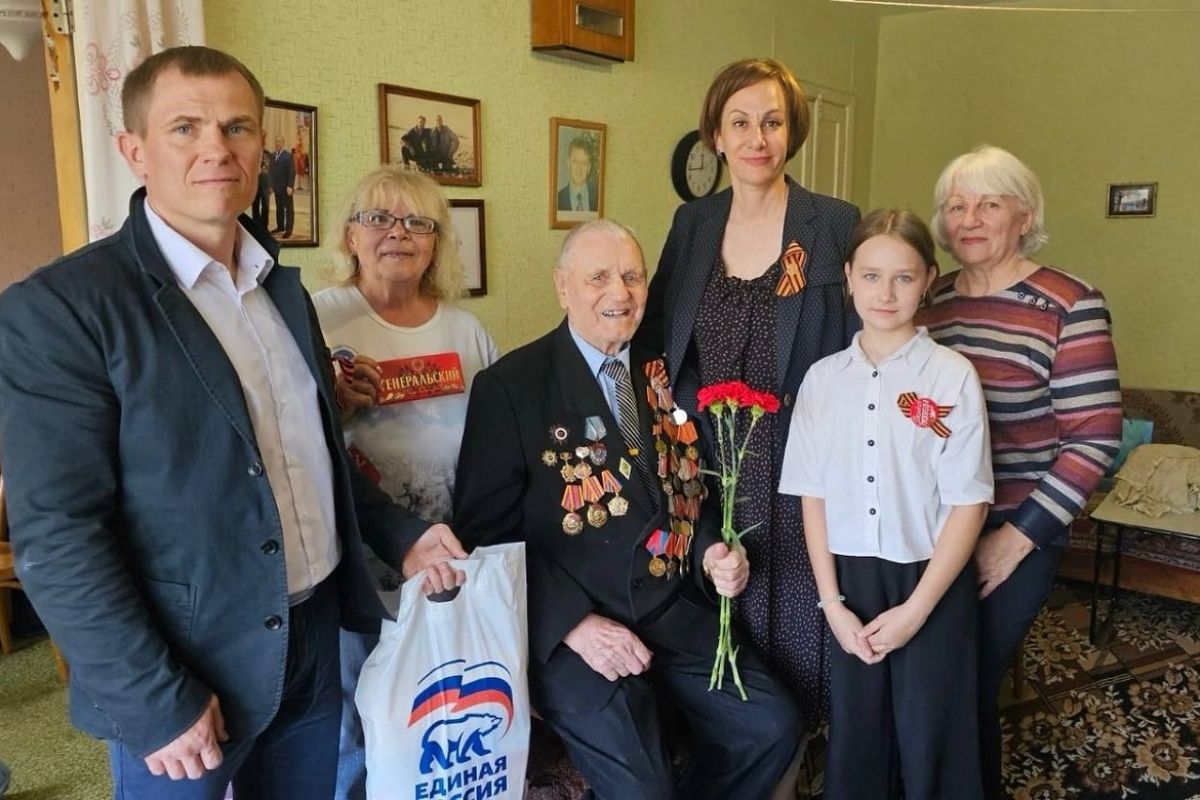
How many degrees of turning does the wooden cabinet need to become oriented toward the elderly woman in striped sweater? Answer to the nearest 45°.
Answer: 0° — it already faces them

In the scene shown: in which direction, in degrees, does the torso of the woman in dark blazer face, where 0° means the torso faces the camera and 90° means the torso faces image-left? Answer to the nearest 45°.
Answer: approximately 0°

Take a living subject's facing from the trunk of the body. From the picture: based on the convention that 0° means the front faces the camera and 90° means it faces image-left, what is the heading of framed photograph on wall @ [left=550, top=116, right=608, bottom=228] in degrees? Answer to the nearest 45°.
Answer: approximately 315°

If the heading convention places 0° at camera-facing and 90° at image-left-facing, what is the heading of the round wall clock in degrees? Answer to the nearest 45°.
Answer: approximately 315°

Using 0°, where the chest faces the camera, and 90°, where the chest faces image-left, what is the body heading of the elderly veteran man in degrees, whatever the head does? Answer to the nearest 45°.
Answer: approximately 315°
